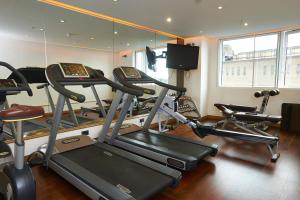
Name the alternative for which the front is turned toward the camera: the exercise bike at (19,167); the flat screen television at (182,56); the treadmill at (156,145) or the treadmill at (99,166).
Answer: the flat screen television

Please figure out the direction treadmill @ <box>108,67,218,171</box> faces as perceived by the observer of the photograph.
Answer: facing away from the viewer and to the left of the viewer

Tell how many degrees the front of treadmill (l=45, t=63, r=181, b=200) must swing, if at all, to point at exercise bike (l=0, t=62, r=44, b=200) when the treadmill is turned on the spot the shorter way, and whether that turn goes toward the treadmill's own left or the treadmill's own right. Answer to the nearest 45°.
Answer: approximately 90° to the treadmill's own left

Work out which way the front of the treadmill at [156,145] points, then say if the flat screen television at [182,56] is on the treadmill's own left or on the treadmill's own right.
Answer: on the treadmill's own right

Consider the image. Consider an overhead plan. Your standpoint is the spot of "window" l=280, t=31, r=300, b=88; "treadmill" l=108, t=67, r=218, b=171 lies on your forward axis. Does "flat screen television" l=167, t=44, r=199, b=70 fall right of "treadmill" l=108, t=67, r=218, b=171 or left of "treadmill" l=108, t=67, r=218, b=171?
right

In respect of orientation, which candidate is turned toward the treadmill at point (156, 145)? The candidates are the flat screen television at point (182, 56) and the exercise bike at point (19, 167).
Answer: the flat screen television
